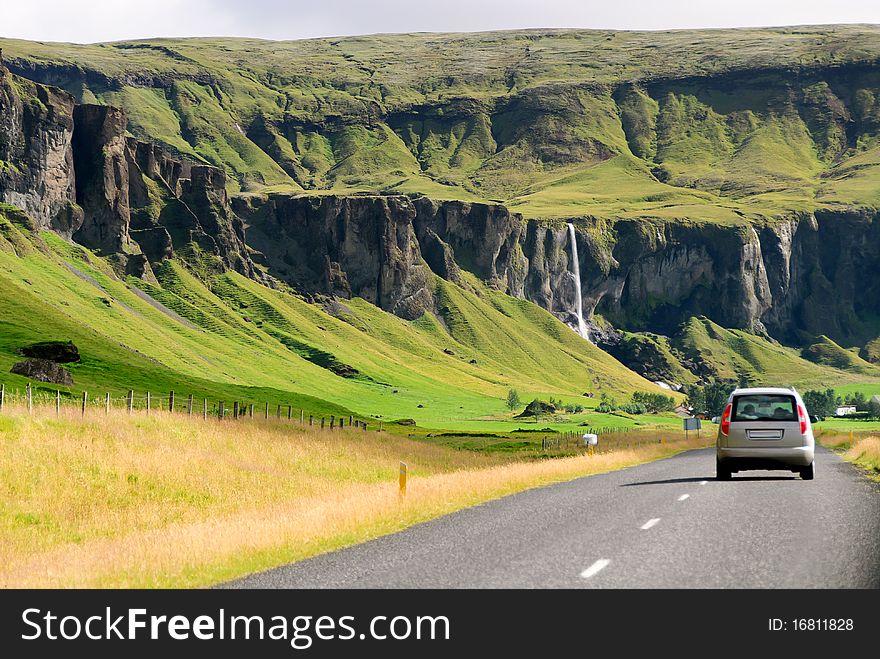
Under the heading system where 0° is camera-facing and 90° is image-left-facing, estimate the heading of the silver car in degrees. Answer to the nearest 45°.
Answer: approximately 180°
